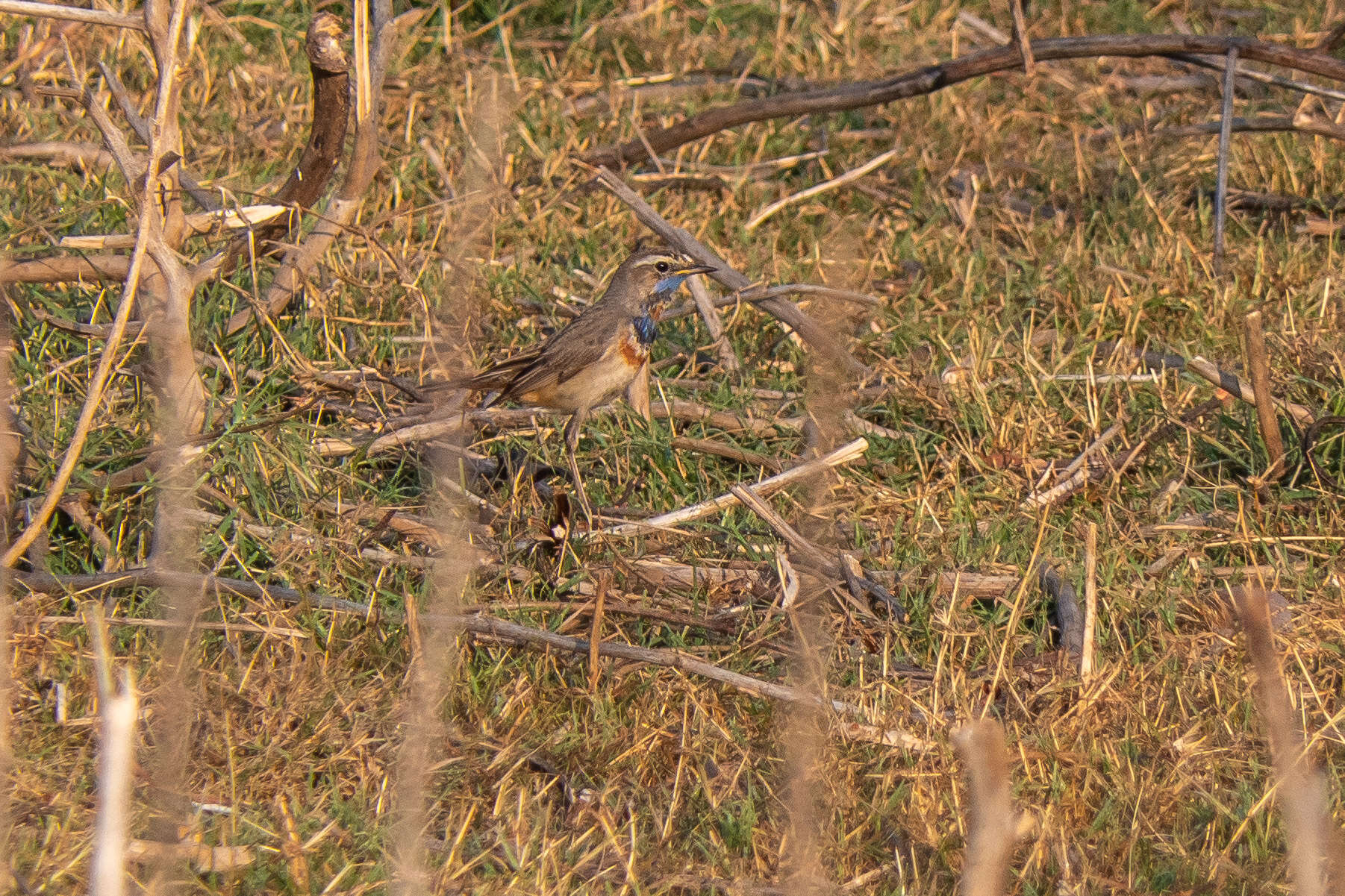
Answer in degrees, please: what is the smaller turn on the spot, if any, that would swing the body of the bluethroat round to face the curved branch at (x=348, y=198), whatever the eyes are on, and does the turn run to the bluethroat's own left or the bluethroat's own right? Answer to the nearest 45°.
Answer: approximately 135° to the bluethroat's own left

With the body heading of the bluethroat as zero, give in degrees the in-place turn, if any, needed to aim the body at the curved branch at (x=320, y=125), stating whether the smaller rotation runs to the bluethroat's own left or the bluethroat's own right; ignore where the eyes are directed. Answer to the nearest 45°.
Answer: approximately 135° to the bluethroat's own left

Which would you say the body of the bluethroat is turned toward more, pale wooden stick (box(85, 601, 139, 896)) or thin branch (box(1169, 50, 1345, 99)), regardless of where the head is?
the thin branch

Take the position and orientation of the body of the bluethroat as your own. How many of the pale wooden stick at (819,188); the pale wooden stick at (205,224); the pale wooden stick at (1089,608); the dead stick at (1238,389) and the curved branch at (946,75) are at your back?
1

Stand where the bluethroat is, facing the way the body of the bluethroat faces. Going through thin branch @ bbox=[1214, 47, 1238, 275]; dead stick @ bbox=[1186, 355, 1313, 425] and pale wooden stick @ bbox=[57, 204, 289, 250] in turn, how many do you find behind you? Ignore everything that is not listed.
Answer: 1

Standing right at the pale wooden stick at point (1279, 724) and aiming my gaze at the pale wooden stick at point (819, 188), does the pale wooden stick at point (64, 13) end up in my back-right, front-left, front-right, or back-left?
front-left

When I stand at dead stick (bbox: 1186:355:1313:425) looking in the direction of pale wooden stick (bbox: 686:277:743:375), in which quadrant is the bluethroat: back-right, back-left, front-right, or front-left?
front-left

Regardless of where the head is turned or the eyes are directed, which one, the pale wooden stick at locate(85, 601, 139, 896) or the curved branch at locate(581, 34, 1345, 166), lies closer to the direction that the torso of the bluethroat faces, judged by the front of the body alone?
the curved branch

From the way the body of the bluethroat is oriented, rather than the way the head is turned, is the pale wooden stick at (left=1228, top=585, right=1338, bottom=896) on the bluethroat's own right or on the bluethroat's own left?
on the bluethroat's own right

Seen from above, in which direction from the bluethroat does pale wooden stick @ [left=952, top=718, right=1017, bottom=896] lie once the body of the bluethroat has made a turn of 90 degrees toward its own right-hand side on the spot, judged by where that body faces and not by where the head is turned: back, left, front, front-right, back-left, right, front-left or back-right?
front

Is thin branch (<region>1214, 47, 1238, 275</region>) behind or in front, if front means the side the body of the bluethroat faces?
in front

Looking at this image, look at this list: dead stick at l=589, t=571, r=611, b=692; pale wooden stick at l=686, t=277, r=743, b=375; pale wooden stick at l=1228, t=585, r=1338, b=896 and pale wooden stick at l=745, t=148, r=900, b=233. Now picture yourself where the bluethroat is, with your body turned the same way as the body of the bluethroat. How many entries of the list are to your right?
2

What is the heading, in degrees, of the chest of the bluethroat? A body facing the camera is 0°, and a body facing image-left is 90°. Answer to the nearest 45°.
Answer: approximately 270°

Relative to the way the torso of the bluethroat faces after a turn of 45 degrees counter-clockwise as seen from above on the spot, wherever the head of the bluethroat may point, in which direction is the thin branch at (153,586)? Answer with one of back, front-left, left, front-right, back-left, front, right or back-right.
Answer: back

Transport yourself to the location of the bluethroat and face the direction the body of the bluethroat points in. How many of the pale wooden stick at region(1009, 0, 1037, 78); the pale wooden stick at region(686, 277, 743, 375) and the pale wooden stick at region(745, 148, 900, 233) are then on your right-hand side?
0

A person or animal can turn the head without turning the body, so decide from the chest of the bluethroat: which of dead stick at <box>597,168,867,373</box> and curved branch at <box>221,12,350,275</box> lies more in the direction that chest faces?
the dead stick

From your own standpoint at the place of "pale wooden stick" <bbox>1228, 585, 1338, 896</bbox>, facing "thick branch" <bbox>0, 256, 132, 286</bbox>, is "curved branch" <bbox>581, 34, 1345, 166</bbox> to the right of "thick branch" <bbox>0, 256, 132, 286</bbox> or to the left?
right

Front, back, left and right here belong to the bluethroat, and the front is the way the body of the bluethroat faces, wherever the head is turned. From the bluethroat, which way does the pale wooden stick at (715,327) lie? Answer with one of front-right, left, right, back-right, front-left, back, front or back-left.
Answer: front-left

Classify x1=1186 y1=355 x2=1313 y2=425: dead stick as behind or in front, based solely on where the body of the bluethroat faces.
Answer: in front

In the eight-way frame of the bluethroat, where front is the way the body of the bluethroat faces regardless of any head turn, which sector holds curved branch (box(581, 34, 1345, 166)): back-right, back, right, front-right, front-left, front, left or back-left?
front-left

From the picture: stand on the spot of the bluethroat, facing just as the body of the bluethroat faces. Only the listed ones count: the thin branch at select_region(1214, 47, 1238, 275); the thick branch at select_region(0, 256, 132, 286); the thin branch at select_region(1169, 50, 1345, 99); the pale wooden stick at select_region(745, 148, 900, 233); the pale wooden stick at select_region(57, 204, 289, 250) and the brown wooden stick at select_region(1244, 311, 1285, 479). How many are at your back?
2
